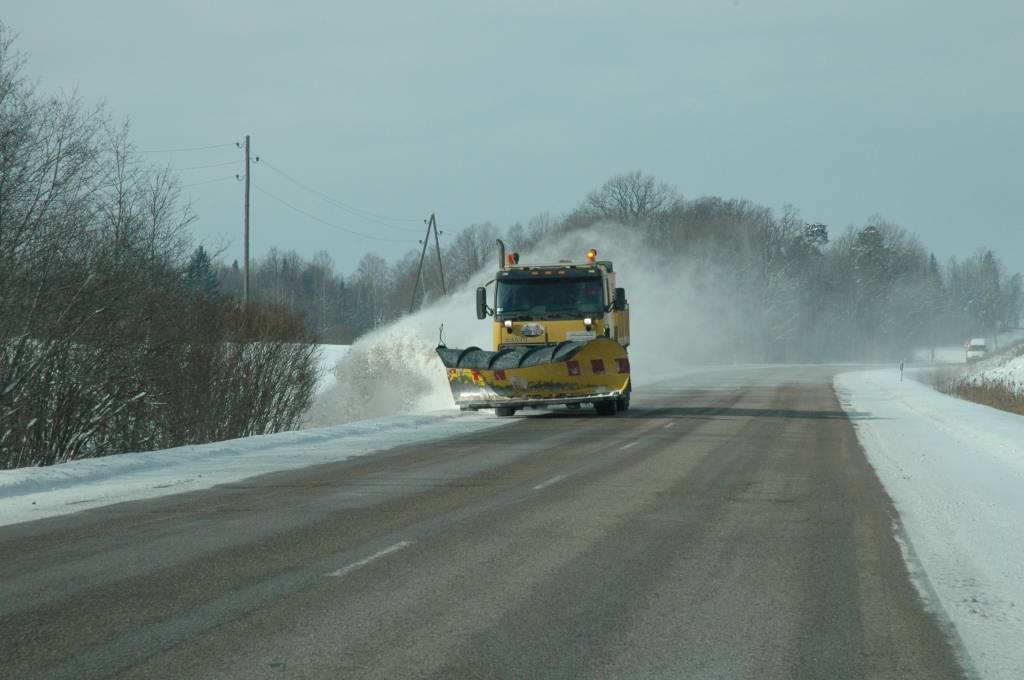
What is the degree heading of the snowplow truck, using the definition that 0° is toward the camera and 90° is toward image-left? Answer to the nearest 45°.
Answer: approximately 0°
